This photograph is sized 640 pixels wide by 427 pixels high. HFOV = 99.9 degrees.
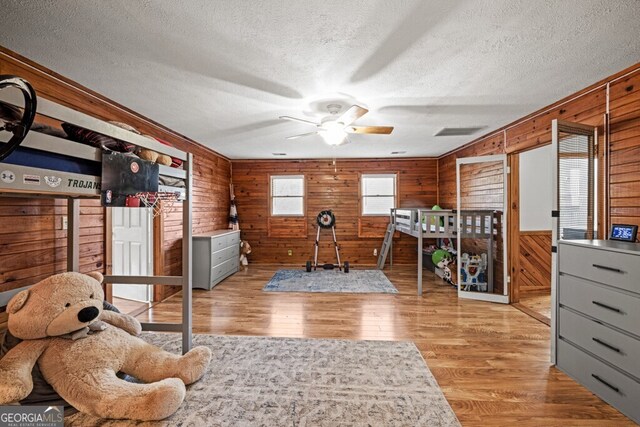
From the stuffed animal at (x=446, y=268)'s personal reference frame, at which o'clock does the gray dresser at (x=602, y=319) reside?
The gray dresser is roughly at 10 o'clock from the stuffed animal.

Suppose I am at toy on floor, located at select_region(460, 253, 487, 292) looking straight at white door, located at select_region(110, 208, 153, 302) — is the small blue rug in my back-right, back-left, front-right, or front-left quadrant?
front-right

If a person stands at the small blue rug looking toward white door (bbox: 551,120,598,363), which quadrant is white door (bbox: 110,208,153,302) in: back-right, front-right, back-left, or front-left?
back-right

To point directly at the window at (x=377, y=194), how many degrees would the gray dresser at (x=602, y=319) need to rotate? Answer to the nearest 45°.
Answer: approximately 90° to its right

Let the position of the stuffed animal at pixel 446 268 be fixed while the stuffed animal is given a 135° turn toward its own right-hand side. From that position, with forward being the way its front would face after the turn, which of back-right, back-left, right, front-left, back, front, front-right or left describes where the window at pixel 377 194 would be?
front-left
